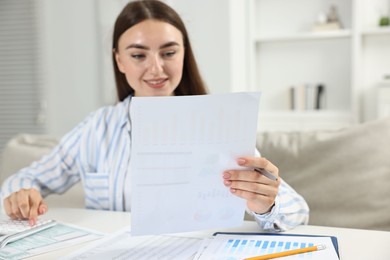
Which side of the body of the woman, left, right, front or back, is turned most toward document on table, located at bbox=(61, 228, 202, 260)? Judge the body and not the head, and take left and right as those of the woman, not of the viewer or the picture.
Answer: front

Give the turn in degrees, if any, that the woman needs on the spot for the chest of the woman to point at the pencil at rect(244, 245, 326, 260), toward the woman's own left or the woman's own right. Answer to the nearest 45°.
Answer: approximately 45° to the woman's own left

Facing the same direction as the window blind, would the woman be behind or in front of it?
in front

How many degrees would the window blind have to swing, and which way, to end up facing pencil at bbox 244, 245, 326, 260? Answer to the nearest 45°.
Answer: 0° — it already faces it

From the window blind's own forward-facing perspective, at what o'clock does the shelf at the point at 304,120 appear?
The shelf is roughly at 10 o'clock from the window blind.

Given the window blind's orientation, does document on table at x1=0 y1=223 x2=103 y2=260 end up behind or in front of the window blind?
in front

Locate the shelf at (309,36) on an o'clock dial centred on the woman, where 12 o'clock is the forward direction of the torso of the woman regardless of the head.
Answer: The shelf is roughly at 7 o'clock from the woman.

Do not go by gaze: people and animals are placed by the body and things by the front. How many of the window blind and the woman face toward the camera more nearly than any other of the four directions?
2

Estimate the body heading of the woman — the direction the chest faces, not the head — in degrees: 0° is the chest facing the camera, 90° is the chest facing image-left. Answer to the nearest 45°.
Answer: approximately 0°
